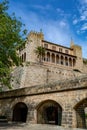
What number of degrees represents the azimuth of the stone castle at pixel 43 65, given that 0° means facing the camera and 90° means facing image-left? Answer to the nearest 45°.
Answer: approximately 315°

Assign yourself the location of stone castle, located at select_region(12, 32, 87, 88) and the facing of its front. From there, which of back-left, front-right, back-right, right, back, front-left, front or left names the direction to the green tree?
front-right
